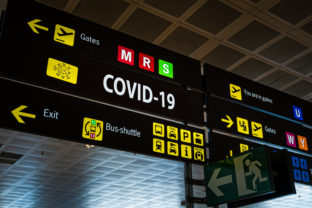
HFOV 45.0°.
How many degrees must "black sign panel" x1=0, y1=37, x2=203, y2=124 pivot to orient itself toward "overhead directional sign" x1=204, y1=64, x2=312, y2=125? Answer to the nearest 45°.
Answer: approximately 90° to its left

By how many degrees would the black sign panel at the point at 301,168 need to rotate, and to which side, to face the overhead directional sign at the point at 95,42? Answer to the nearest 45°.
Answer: approximately 90° to its right

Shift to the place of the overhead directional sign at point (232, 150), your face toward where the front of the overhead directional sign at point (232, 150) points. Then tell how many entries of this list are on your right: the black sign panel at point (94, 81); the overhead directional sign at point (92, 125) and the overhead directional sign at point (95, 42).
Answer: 3

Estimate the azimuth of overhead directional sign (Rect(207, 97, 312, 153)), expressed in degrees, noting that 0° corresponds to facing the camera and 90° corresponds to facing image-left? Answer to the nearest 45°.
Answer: approximately 315°

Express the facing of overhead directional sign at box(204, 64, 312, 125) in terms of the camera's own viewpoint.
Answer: facing the viewer and to the right of the viewer

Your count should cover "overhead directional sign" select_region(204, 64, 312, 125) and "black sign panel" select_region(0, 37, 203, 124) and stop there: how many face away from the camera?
0

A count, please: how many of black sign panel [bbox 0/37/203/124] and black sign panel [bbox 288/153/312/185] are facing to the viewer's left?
0

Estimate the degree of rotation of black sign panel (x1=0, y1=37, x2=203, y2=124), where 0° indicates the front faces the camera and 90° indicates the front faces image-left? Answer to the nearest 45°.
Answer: approximately 315°

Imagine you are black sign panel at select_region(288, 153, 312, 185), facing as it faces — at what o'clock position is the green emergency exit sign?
The green emergency exit sign is roughly at 2 o'clock from the black sign panel.
